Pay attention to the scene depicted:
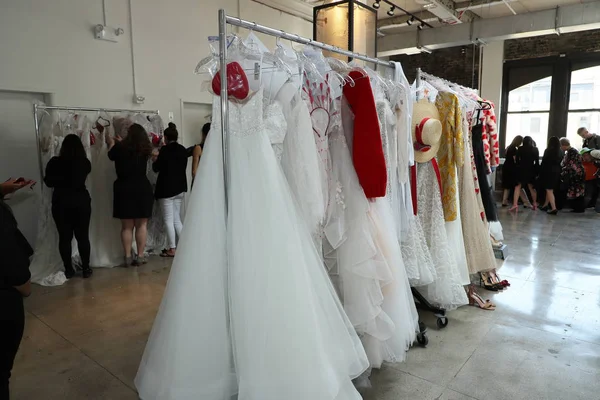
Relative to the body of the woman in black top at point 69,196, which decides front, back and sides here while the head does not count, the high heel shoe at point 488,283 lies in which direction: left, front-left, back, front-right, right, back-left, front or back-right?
back-right

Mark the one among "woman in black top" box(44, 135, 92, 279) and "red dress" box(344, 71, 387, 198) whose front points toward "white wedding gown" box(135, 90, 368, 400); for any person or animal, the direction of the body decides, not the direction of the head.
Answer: the red dress

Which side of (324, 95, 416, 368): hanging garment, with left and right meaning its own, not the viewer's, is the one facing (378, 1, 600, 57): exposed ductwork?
back

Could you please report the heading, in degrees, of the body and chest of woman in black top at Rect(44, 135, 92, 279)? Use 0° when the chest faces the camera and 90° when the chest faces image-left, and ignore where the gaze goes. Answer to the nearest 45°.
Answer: approximately 180°

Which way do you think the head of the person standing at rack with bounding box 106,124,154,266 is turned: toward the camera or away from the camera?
away from the camera

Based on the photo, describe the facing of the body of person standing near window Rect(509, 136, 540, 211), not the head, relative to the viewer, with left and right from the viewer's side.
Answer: facing away from the viewer

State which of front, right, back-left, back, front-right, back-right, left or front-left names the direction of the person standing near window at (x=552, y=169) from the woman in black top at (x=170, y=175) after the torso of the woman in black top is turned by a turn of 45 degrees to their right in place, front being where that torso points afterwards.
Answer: right

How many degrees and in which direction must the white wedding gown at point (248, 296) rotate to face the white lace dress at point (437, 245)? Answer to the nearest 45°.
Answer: approximately 135° to its left

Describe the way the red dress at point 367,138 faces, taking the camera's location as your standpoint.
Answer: facing the viewer and to the left of the viewer

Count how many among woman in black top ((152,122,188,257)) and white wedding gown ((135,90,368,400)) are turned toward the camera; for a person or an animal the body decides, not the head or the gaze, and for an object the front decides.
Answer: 1

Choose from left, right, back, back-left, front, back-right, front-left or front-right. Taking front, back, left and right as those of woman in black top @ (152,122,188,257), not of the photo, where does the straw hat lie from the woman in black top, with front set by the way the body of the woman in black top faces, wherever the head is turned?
back

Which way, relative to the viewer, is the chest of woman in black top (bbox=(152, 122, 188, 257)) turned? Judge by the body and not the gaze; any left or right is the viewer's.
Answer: facing away from the viewer and to the left of the viewer

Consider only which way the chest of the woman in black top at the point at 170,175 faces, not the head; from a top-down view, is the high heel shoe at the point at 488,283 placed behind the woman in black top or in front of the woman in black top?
behind

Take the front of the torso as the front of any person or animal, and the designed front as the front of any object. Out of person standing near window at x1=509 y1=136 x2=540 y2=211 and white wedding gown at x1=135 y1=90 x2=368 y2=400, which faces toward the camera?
the white wedding gown

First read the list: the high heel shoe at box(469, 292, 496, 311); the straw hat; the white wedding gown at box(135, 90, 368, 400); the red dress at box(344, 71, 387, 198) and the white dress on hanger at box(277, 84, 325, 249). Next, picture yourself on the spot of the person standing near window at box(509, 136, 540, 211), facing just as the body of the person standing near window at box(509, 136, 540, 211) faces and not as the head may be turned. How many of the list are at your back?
5

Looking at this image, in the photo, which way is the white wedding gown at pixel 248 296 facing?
toward the camera
